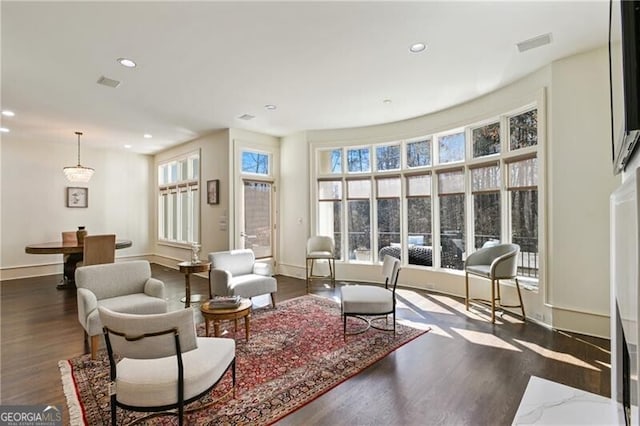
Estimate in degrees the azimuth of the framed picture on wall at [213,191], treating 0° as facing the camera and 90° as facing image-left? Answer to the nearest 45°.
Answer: approximately 45°

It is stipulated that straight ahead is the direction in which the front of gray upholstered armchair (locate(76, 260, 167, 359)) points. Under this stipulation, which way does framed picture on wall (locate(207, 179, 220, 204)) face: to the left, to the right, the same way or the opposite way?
to the right

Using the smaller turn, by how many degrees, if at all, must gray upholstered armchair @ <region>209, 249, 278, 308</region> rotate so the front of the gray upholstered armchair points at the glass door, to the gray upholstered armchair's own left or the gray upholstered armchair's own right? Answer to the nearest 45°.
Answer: approximately 135° to the gray upholstered armchair's own left

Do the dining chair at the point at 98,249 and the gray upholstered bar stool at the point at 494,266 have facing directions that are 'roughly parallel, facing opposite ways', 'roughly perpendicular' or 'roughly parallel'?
roughly perpendicular

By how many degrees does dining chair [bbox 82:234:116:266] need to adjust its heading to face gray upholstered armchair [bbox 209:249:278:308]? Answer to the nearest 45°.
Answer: approximately 135° to its right

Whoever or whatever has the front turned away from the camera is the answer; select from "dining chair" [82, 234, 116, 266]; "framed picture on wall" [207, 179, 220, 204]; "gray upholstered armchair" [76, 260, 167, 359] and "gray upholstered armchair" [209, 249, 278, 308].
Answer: the dining chair

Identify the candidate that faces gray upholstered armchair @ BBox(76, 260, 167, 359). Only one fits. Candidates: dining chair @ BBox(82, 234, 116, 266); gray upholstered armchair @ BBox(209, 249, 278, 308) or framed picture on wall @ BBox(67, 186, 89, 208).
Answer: the framed picture on wall

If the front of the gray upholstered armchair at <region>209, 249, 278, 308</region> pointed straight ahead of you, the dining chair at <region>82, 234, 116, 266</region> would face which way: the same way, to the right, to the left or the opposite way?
the opposite way

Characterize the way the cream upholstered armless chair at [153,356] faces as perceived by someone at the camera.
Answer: facing away from the viewer and to the right of the viewer

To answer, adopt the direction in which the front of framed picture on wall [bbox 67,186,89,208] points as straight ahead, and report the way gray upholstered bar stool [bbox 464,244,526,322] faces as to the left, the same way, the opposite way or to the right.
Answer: to the right

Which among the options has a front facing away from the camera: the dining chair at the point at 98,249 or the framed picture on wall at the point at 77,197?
the dining chair

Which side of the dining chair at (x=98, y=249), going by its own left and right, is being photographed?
back

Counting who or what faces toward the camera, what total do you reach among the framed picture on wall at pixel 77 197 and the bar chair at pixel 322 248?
2
